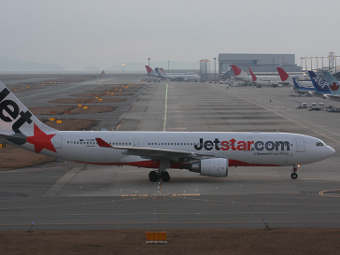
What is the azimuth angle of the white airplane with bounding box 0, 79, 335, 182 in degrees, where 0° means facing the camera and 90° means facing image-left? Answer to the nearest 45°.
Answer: approximately 270°
